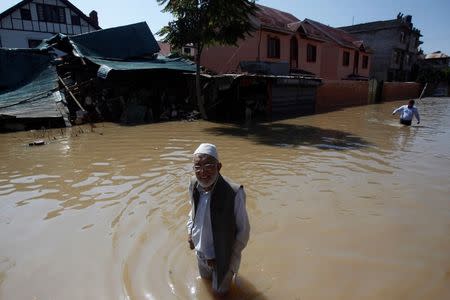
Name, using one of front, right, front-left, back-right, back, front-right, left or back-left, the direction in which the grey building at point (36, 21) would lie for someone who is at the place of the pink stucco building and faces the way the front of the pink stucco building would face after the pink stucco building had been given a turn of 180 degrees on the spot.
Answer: front-left

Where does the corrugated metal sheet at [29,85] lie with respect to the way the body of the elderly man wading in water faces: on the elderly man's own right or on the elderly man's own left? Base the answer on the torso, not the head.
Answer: on the elderly man's own right

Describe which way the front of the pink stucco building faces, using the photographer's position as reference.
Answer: facing the viewer and to the right of the viewer

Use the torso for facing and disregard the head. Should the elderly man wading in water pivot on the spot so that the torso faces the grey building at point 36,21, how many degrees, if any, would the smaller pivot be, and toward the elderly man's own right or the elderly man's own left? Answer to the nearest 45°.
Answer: approximately 90° to the elderly man's own right

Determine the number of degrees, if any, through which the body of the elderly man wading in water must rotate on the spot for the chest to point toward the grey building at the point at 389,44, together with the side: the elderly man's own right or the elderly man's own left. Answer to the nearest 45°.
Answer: approximately 180°

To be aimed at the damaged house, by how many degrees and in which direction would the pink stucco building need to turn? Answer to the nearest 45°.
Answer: approximately 90° to its right

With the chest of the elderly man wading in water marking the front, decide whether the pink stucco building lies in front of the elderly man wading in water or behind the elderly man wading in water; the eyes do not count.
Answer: behind

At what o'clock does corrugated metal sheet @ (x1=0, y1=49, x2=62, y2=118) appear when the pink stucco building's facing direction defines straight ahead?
The corrugated metal sheet is roughly at 3 o'clock from the pink stucco building.

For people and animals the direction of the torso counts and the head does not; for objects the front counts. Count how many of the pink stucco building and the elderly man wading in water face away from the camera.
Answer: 0

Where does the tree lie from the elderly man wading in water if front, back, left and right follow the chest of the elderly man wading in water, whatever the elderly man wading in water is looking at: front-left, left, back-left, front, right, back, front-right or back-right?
back-right

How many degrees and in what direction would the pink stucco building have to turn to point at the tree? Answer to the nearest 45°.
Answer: approximately 45° to its right

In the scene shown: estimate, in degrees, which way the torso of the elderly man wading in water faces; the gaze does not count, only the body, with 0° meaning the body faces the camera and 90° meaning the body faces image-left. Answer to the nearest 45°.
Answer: approximately 45°

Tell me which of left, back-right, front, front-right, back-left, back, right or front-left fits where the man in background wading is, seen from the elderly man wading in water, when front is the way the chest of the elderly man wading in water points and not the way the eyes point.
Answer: back
